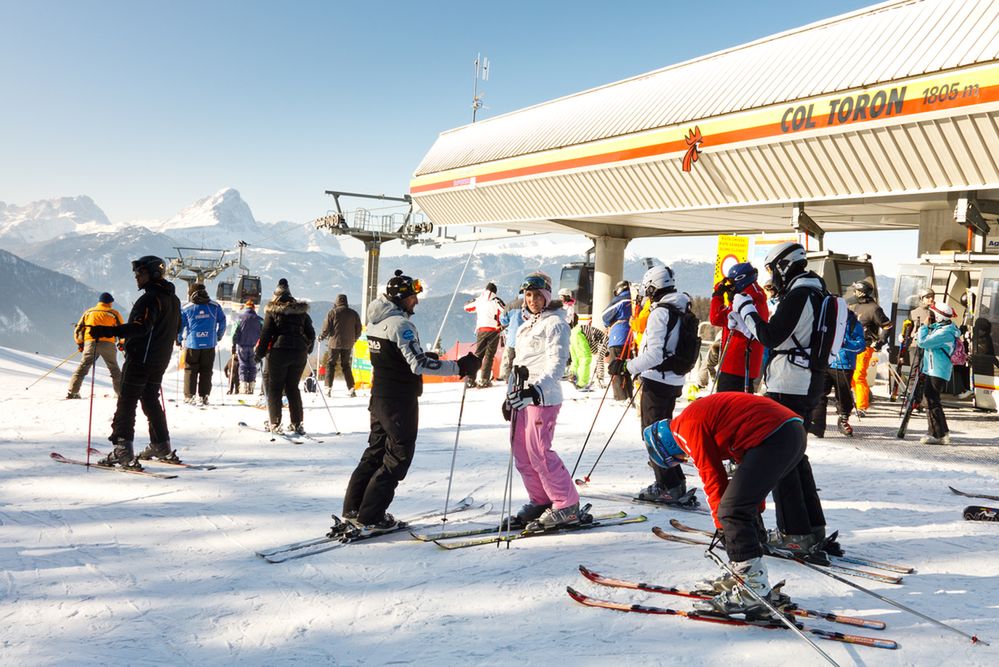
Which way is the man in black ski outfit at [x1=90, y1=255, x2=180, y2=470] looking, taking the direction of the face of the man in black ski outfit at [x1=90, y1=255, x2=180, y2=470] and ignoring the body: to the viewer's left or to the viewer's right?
to the viewer's left

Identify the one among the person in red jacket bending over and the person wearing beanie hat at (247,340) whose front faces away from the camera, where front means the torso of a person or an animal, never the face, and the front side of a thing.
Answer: the person wearing beanie hat

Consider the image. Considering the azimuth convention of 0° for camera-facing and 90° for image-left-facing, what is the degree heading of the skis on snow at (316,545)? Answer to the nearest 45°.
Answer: approximately 225°

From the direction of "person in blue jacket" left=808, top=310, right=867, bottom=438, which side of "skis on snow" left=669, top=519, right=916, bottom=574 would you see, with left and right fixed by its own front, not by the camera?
right

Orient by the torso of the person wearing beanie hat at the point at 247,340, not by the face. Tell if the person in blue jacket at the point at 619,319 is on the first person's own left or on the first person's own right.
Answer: on the first person's own right

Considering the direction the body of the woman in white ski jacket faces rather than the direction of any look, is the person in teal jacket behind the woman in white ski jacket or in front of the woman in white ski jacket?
behind

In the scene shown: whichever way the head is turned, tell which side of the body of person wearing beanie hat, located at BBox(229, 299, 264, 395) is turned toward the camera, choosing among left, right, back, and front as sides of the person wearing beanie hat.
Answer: back
